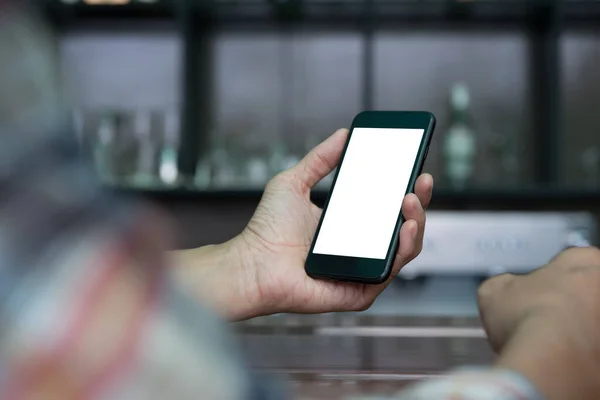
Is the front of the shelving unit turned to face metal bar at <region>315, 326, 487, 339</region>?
yes

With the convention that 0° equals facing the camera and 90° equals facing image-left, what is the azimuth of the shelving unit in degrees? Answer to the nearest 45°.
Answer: approximately 0°

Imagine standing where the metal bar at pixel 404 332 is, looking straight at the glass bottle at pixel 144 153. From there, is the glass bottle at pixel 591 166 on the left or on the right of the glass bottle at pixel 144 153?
right
